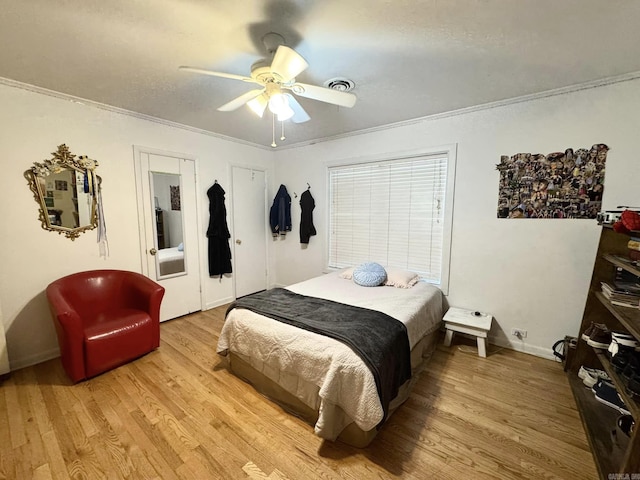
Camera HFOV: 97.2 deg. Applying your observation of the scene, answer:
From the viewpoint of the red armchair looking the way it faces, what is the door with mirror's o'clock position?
The door with mirror is roughly at 9 o'clock from the red armchair.

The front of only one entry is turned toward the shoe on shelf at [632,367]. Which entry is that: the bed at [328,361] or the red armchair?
the red armchair

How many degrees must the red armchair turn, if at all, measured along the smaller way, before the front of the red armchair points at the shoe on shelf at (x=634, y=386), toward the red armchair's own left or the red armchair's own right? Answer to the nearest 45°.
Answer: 0° — it already faces it

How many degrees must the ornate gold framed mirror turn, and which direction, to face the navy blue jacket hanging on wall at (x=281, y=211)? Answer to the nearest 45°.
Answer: approximately 90° to its left

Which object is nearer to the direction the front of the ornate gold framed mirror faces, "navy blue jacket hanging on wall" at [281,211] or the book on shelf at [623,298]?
the book on shelf

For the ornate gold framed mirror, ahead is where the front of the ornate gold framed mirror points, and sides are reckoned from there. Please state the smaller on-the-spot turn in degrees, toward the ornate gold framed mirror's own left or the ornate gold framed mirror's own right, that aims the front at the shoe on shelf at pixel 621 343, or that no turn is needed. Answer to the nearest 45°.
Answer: approximately 45° to the ornate gold framed mirror's own left

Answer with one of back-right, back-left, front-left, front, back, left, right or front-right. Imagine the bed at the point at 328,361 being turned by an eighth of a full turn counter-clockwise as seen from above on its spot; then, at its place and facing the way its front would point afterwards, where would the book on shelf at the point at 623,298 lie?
left

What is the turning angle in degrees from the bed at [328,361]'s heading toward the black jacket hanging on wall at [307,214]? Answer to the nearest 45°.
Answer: approximately 135° to its right

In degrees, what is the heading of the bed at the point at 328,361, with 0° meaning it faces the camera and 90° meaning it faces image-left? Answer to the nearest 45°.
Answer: approximately 45°

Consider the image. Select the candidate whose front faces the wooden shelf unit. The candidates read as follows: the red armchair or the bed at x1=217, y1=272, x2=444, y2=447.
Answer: the red armchair

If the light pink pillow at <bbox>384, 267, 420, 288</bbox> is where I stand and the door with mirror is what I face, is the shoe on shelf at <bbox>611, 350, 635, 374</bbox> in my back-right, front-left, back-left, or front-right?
back-left
